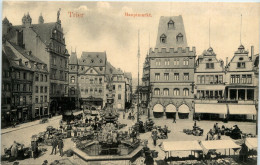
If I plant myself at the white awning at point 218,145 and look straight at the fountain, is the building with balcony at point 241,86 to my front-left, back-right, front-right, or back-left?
back-right

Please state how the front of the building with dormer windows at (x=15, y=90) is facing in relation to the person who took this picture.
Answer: facing the viewer and to the right of the viewer

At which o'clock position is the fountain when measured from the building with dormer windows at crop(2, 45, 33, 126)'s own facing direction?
The fountain is roughly at 12 o'clock from the building with dormer windows.

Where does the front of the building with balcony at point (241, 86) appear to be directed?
toward the camera
